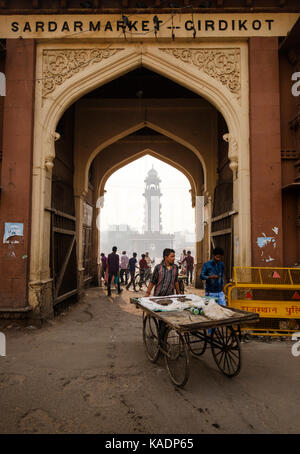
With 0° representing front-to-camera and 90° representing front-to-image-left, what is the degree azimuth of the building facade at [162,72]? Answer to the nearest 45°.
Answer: approximately 0°

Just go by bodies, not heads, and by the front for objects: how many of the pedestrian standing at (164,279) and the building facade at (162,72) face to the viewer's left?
0

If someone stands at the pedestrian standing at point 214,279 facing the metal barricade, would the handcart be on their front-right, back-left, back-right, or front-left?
back-right

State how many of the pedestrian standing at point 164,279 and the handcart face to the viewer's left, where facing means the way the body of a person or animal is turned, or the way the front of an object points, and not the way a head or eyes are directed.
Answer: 0

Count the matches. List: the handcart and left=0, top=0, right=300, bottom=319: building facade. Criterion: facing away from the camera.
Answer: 0

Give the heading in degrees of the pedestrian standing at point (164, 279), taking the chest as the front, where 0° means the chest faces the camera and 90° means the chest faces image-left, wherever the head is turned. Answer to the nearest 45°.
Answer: approximately 315°

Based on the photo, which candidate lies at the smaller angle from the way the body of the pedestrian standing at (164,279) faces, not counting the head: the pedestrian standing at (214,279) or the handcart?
the handcart

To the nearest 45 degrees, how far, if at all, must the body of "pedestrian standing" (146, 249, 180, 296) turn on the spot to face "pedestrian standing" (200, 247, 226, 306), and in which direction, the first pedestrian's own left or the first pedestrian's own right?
approximately 90° to the first pedestrian's own left

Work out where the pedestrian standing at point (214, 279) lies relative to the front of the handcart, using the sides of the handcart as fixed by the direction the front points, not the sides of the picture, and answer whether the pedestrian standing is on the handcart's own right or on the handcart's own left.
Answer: on the handcart's own left

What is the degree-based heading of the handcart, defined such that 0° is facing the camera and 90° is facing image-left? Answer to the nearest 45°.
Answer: approximately 315°
